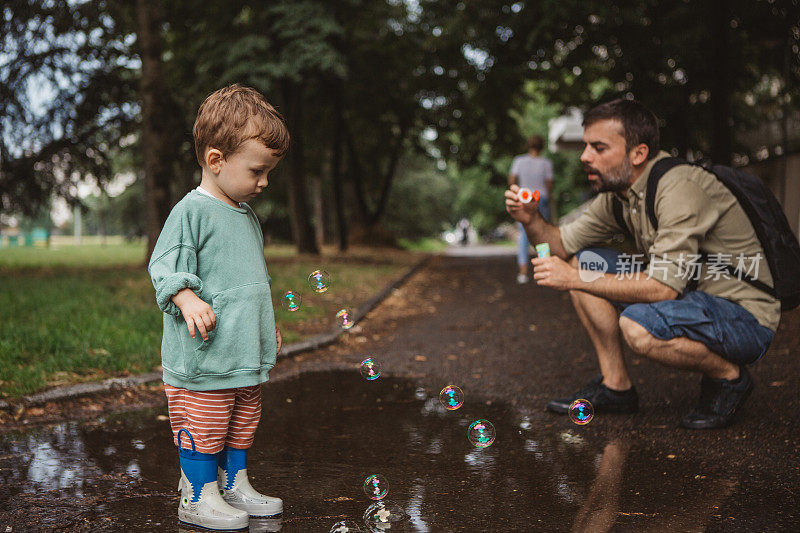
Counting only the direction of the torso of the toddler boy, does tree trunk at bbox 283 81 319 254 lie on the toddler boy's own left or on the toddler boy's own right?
on the toddler boy's own left

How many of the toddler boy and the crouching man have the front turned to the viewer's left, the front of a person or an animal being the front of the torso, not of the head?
1

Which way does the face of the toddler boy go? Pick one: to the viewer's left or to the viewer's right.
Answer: to the viewer's right

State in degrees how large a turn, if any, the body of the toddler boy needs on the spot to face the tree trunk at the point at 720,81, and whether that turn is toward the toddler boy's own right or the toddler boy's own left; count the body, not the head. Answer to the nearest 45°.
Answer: approximately 90° to the toddler boy's own left

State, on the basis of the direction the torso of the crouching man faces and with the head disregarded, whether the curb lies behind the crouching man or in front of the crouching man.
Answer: in front

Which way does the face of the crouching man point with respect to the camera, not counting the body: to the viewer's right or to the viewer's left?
to the viewer's left

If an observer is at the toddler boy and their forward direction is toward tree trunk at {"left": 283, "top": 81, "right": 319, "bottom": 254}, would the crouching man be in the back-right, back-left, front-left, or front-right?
front-right

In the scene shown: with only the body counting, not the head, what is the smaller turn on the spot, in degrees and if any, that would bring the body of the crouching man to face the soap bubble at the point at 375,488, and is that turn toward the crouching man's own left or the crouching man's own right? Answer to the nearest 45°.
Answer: approximately 45° to the crouching man's own left

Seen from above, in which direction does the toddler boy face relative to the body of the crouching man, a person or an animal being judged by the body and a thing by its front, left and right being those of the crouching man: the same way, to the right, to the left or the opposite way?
the opposite way

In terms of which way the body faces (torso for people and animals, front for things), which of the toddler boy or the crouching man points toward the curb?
the crouching man

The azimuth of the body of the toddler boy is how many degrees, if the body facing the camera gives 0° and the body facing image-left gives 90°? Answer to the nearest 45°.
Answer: approximately 315°

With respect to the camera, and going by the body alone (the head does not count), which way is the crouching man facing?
to the viewer's left

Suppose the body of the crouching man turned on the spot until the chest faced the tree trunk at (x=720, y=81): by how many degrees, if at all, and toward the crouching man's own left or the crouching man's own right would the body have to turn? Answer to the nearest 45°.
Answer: approximately 90° to the crouching man's own right
